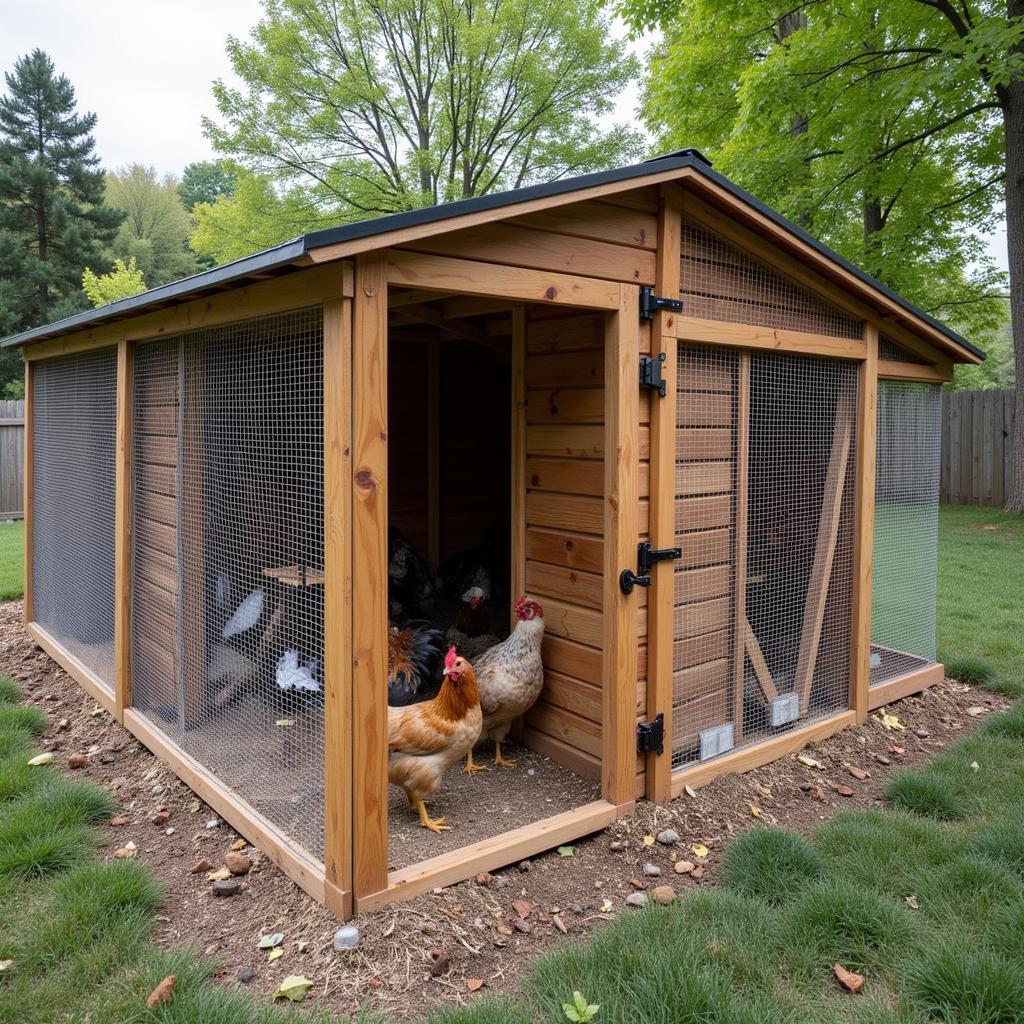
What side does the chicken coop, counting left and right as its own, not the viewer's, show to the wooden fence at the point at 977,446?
left

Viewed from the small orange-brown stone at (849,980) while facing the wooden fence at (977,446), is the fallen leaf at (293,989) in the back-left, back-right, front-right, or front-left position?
back-left

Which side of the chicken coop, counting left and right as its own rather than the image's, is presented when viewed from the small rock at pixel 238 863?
right

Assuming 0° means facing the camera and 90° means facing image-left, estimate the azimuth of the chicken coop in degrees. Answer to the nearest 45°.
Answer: approximately 315°
